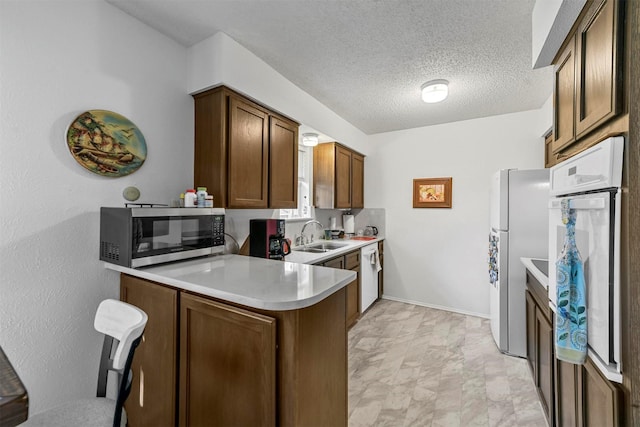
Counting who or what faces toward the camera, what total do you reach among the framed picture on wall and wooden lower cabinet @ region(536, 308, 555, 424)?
1

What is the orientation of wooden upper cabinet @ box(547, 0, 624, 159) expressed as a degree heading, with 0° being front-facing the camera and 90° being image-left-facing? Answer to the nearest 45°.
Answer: approximately 45°

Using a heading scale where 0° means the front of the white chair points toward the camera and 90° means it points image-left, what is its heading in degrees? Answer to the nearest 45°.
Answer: approximately 45°

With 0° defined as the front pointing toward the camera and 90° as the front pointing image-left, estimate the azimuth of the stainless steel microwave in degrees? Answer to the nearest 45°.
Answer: approximately 315°

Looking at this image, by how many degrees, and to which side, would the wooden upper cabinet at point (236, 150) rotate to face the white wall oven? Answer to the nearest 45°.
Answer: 0° — it already faces it
